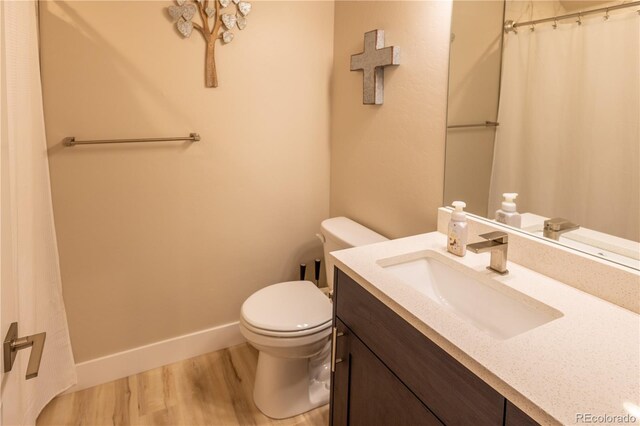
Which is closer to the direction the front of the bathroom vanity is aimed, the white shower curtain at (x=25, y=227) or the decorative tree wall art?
the white shower curtain

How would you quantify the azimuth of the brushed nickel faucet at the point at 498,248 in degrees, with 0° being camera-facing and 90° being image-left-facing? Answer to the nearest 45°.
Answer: approximately 45°

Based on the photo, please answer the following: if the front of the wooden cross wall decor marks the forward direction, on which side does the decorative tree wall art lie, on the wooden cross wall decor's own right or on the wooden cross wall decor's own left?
on the wooden cross wall decor's own right

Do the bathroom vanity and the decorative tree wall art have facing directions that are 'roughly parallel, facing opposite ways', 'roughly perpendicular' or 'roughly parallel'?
roughly perpendicular

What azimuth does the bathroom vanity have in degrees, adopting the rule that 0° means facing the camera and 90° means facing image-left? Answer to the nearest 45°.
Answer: approximately 45°

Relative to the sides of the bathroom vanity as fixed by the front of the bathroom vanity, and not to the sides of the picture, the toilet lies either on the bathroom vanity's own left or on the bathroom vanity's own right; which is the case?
on the bathroom vanity's own right

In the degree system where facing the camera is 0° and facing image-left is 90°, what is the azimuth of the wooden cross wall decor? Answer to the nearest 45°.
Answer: approximately 45°

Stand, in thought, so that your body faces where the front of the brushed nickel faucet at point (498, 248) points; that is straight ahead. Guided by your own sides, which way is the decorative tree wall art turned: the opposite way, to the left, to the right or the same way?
to the left

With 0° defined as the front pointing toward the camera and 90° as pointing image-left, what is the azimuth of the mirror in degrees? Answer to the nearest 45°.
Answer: approximately 45°
